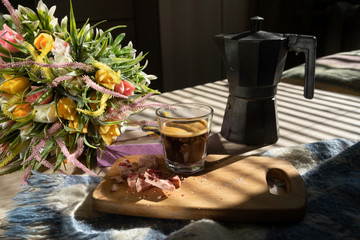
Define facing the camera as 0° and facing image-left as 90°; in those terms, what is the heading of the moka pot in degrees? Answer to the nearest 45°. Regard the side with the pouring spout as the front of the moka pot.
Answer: approximately 90°
